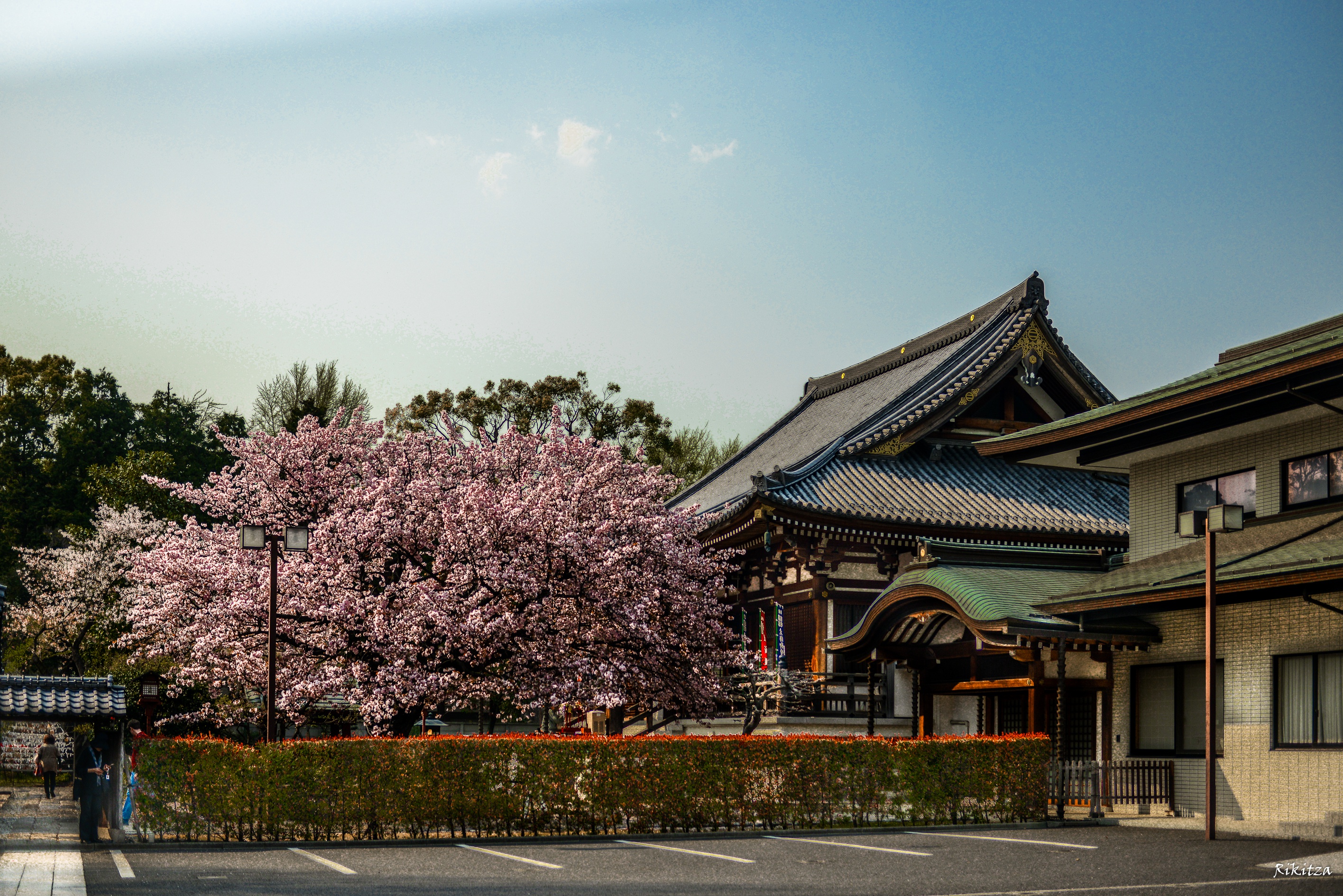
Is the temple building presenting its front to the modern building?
no

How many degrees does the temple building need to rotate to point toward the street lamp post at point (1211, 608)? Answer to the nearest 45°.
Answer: approximately 45° to its left

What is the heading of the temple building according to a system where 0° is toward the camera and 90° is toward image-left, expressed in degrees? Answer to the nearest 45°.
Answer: approximately 45°

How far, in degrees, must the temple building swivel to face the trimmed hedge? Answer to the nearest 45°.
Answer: approximately 45° to its left

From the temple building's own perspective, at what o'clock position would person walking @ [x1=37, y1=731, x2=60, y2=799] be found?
The person walking is roughly at 1 o'clock from the temple building.

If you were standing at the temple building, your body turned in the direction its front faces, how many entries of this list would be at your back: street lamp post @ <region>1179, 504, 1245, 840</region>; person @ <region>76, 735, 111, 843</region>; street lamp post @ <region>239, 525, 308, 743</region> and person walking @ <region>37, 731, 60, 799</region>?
0

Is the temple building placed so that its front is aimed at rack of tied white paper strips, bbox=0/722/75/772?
no
